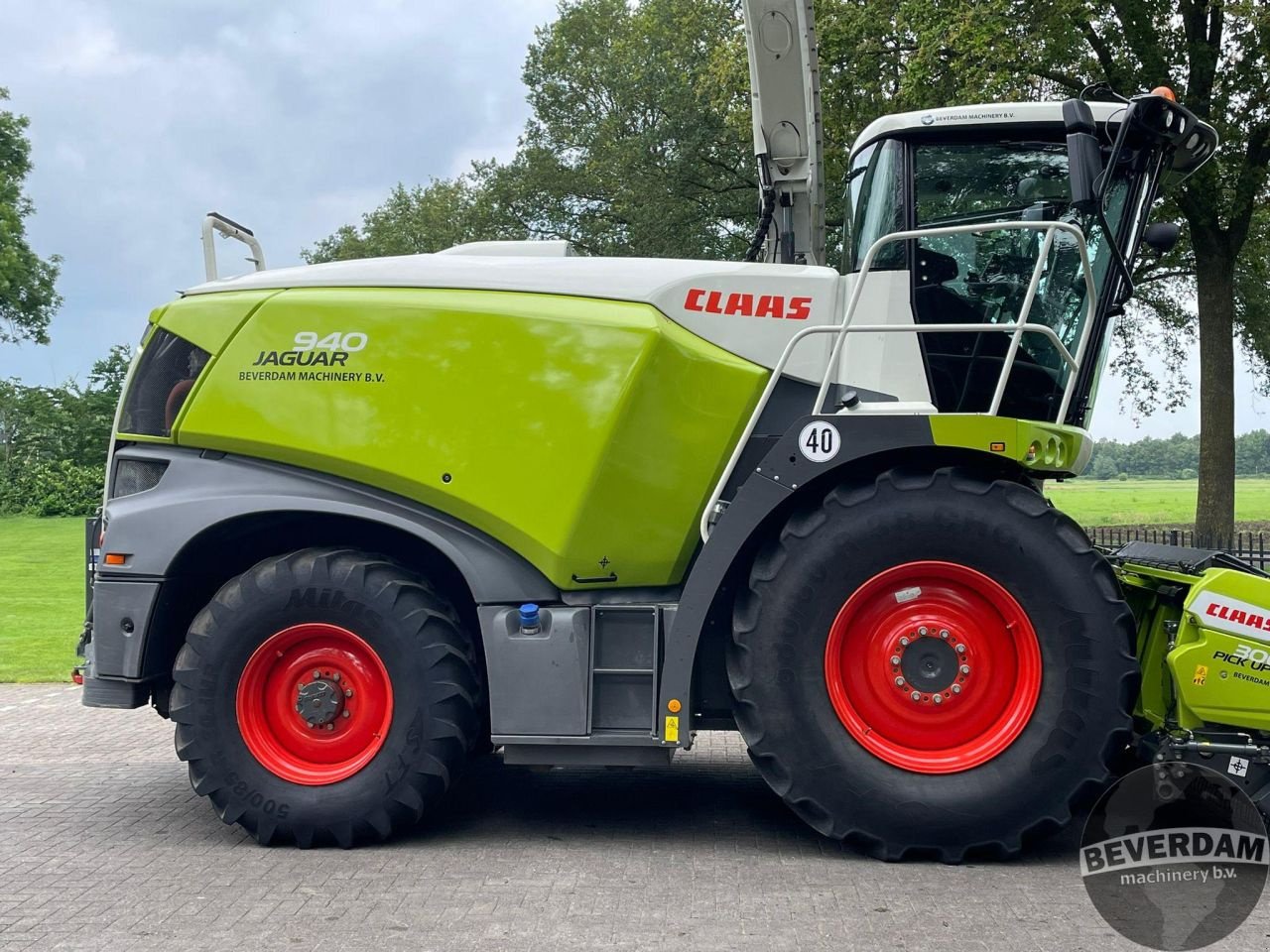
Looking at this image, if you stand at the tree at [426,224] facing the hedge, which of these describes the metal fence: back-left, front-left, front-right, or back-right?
back-left

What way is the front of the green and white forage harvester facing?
to the viewer's right

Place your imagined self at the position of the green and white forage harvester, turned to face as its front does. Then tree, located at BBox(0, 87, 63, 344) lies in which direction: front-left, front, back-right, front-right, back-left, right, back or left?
back-left

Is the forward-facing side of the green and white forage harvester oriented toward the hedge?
no

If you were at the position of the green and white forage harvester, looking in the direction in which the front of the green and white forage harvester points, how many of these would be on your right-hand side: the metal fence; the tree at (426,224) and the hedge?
0

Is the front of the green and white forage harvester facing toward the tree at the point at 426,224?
no

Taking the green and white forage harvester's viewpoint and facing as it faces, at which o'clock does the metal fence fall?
The metal fence is roughly at 10 o'clock from the green and white forage harvester.

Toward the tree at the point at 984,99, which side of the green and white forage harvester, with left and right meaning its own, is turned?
left

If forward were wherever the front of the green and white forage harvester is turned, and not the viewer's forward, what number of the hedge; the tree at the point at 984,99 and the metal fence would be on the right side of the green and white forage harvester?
0
